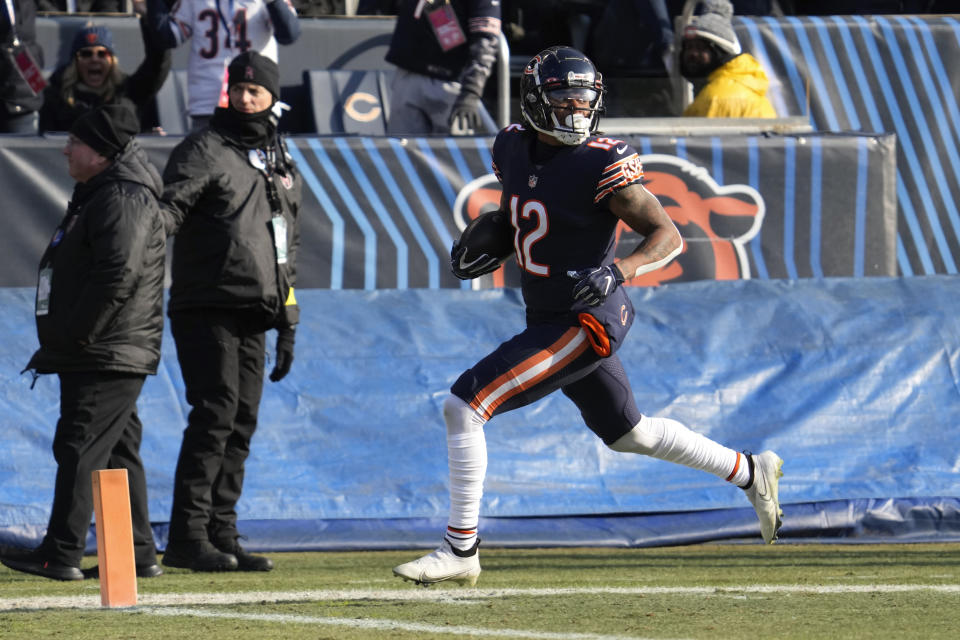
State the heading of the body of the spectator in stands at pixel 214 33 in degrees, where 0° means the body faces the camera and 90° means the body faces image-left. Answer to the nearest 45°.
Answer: approximately 0°

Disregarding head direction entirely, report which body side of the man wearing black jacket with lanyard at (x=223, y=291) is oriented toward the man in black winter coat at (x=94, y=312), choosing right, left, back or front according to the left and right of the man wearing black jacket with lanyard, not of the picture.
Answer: right

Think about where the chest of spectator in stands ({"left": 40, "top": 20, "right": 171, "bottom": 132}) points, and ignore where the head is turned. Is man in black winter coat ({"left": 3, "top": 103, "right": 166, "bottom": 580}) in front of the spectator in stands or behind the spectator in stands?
in front

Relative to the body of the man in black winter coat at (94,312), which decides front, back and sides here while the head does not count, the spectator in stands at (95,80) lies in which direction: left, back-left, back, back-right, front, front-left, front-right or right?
right

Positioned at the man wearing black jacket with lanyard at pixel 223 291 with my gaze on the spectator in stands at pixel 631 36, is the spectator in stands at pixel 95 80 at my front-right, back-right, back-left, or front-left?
front-left

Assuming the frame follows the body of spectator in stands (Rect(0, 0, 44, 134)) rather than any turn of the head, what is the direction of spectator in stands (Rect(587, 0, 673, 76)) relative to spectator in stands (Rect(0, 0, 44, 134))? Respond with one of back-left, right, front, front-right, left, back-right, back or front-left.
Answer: left

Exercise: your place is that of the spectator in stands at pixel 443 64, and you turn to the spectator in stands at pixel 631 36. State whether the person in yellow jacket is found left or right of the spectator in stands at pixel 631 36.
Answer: right

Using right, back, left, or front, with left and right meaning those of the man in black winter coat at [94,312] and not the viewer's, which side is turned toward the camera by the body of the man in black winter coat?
left

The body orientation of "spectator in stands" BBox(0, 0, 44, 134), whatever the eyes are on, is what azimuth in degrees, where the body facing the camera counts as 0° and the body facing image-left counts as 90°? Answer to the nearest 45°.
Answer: approximately 0°

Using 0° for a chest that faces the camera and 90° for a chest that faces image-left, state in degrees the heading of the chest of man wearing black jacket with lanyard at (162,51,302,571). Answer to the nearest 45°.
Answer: approximately 315°

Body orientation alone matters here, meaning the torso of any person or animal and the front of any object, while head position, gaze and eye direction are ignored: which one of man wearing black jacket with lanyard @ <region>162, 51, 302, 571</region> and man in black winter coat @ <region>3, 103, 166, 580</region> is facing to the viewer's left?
the man in black winter coat

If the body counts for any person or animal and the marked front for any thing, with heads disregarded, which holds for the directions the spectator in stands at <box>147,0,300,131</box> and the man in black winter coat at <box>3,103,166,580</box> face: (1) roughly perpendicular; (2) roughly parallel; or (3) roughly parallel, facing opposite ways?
roughly perpendicular

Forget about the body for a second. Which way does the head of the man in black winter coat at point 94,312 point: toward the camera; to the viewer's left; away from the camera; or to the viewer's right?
to the viewer's left

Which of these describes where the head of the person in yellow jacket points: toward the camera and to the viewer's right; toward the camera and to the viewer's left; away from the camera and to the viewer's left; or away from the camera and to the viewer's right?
toward the camera and to the viewer's left

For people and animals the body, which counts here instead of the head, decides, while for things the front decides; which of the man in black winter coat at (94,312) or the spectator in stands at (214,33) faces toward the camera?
the spectator in stands

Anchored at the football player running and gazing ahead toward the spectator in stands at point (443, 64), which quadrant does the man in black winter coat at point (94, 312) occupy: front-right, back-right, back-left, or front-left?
front-left
